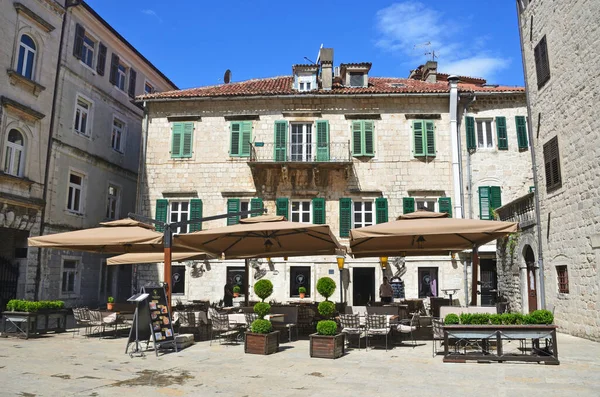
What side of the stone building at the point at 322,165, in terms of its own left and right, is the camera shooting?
front

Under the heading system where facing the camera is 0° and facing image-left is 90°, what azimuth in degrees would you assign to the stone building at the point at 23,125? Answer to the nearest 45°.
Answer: approximately 315°

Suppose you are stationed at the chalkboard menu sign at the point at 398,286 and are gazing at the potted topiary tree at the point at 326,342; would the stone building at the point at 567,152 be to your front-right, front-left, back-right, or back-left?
front-left

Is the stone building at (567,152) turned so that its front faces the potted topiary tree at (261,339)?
yes

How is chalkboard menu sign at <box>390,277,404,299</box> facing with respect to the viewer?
toward the camera

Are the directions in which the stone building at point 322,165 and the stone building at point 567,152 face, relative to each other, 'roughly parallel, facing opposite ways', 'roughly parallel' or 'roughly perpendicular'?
roughly perpendicular

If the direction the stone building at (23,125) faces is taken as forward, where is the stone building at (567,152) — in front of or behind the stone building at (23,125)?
in front

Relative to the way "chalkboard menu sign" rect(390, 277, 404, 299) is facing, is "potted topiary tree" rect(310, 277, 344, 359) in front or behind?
in front

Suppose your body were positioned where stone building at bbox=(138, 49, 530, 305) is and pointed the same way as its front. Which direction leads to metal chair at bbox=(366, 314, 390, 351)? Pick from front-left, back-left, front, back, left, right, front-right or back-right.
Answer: front

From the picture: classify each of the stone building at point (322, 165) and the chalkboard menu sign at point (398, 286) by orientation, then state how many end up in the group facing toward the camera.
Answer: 2

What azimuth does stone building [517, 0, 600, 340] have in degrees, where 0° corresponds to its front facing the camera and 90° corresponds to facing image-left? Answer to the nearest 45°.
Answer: approximately 45°

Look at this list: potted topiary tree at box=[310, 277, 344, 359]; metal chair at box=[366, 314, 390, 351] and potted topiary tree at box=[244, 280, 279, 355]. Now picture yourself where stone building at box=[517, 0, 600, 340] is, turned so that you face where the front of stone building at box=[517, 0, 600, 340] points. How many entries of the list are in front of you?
3

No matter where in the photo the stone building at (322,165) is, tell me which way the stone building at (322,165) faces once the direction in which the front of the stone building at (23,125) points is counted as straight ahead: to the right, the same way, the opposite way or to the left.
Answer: to the right

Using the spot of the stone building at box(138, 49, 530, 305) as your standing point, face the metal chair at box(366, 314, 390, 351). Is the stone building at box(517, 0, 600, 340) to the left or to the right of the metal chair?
left

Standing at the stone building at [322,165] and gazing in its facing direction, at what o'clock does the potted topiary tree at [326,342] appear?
The potted topiary tree is roughly at 12 o'clock from the stone building.
